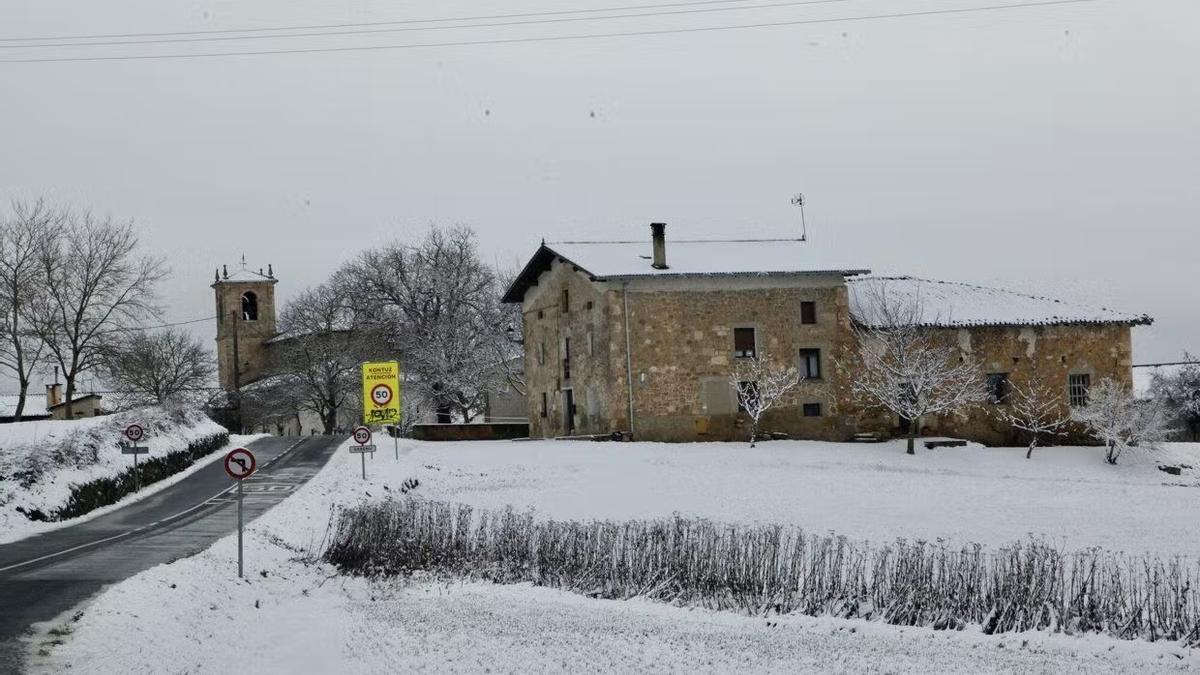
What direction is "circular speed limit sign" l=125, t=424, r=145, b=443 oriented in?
toward the camera

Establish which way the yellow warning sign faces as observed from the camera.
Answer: facing the viewer

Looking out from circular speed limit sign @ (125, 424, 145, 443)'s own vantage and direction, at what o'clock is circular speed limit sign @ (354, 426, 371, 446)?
circular speed limit sign @ (354, 426, 371, 446) is roughly at 9 o'clock from circular speed limit sign @ (125, 424, 145, 443).

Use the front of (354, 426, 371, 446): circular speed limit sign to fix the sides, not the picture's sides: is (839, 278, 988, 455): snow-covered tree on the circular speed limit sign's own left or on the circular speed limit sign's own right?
on the circular speed limit sign's own left

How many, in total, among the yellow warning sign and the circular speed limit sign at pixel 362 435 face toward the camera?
2

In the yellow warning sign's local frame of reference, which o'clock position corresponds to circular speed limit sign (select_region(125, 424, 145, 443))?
The circular speed limit sign is roughly at 2 o'clock from the yellow warning sign.

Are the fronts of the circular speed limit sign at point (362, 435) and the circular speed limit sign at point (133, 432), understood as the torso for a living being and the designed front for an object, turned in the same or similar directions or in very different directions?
same or similar directions

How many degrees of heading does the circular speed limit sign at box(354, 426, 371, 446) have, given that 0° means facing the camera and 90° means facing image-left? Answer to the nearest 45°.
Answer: approximately 0°

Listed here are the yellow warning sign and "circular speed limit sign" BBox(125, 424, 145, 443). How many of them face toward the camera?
2

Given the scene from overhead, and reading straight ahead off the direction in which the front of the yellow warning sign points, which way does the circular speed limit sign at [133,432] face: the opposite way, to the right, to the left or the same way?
the same way

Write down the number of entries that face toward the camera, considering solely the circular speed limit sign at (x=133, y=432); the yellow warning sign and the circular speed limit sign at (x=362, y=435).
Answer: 3

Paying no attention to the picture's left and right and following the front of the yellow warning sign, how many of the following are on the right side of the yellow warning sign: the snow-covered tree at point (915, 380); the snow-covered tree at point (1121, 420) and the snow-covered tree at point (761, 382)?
0

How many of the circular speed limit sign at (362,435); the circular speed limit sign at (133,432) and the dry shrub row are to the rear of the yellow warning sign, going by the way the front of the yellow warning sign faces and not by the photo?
0

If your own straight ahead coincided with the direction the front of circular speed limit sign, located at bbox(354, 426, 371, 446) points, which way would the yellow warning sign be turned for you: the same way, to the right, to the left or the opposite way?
the same way
